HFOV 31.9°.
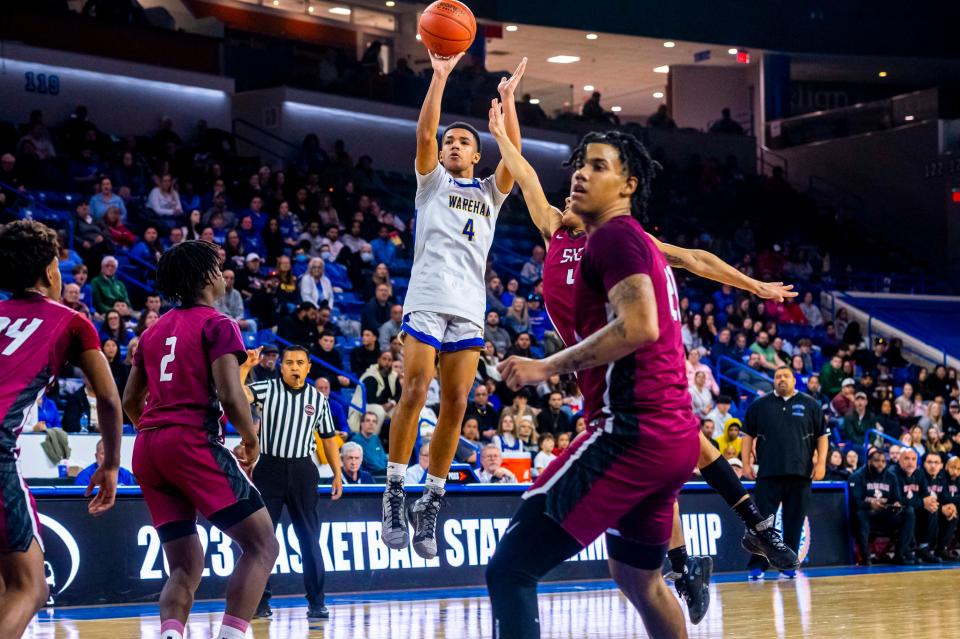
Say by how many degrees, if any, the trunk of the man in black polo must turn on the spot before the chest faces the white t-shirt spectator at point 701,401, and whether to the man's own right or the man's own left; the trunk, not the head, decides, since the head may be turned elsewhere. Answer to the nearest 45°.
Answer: approximately 180°

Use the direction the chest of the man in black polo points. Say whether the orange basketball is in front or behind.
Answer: in front

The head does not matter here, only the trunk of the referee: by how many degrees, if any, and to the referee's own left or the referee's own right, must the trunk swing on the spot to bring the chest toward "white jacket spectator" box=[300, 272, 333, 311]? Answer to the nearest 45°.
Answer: approximately 180°

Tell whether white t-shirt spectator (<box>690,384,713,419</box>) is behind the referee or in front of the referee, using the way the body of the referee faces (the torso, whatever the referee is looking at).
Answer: behind

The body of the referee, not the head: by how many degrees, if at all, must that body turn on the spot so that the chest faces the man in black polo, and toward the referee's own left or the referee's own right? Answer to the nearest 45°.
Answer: approximately 135° to the referee's own left

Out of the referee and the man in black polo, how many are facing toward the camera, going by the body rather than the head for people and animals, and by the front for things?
2

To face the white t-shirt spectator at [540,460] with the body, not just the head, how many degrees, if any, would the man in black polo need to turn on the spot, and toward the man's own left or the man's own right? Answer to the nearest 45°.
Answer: approximately 90° to the man's own right

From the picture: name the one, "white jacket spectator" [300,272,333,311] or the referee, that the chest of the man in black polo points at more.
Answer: the referee
